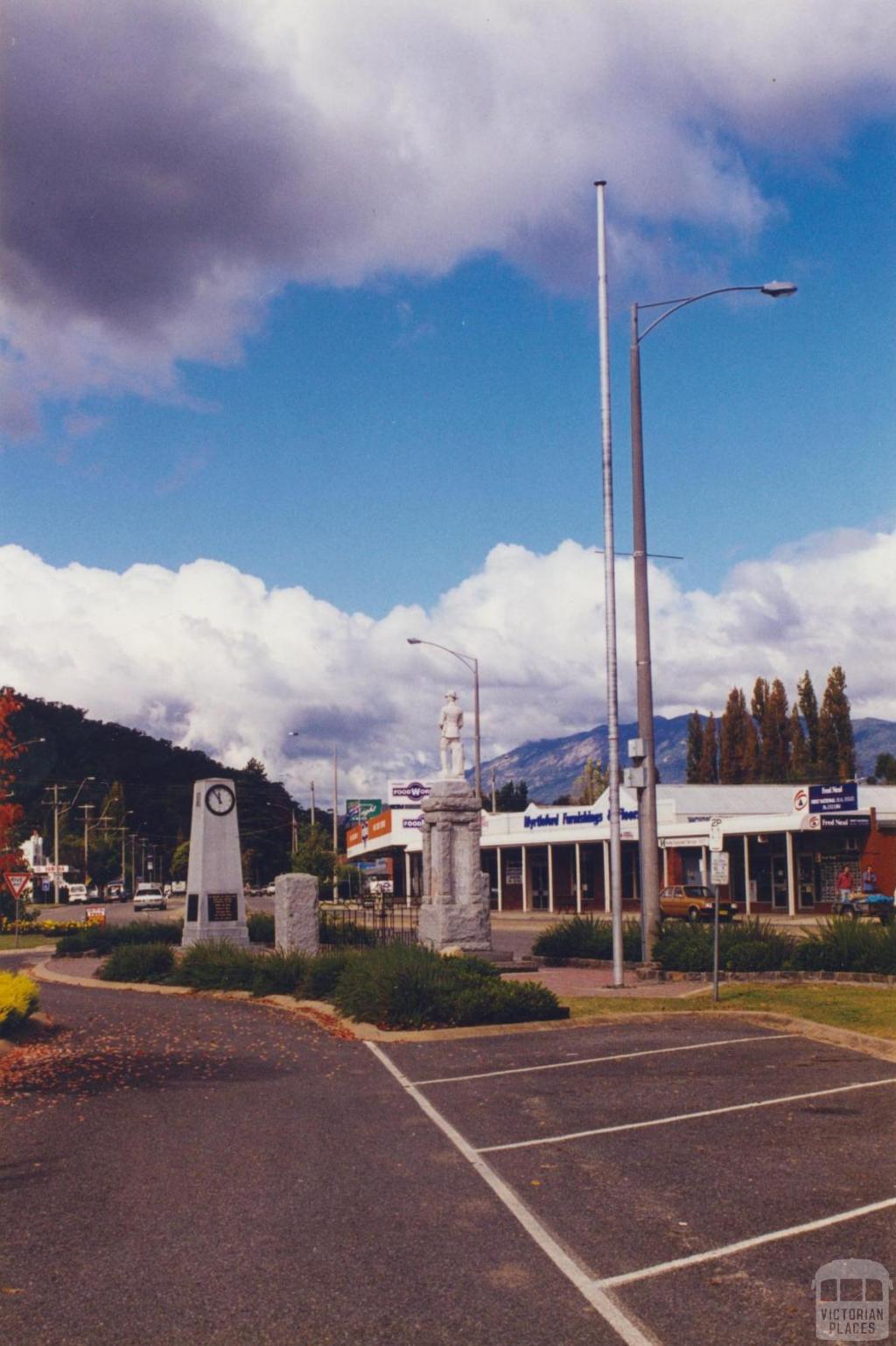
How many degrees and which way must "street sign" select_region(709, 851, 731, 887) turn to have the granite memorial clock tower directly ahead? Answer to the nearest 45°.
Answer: approximately 135° to its right

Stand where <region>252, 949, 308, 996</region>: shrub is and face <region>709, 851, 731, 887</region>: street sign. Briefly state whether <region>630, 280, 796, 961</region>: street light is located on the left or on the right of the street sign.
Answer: left

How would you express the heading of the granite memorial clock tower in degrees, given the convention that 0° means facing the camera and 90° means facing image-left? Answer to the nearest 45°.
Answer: approximately 0°

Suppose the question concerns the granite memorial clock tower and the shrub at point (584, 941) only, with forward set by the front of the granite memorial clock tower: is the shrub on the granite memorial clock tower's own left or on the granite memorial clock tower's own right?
on the granite memorial clock tower's own left

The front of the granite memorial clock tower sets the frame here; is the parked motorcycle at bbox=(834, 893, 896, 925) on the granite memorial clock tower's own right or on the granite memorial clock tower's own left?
on the granite memorial clock tower's own left

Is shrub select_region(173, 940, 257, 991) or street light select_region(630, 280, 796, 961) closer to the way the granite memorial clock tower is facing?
the shrub
